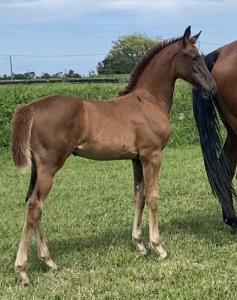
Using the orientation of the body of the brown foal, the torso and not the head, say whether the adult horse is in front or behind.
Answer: in front

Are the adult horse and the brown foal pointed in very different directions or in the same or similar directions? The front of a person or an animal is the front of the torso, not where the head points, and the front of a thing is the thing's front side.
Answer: same or similar directions

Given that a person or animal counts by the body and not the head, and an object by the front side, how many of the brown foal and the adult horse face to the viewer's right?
2

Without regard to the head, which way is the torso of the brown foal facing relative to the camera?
to the viewer's right

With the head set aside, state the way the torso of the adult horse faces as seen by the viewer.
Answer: to the viewer's right

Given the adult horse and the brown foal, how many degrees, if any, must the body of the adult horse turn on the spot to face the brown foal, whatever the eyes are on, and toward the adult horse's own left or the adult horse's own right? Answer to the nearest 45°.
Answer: approximately 135° to the adult horse's own right
